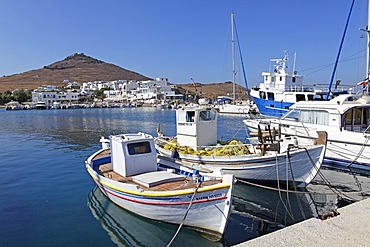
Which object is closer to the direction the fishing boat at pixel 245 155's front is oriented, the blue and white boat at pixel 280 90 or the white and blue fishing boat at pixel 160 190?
the white and blue fishing boat

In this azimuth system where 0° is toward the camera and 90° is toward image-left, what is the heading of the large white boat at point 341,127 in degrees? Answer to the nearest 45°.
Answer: approximately 135°

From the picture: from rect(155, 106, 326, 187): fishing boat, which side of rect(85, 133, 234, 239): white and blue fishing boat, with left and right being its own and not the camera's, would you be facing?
left

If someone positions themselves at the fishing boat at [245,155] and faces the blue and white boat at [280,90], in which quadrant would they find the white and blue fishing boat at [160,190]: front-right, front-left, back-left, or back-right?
back-left

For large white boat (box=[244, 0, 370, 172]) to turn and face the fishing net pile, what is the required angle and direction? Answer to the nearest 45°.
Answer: approximately 90° to its left
